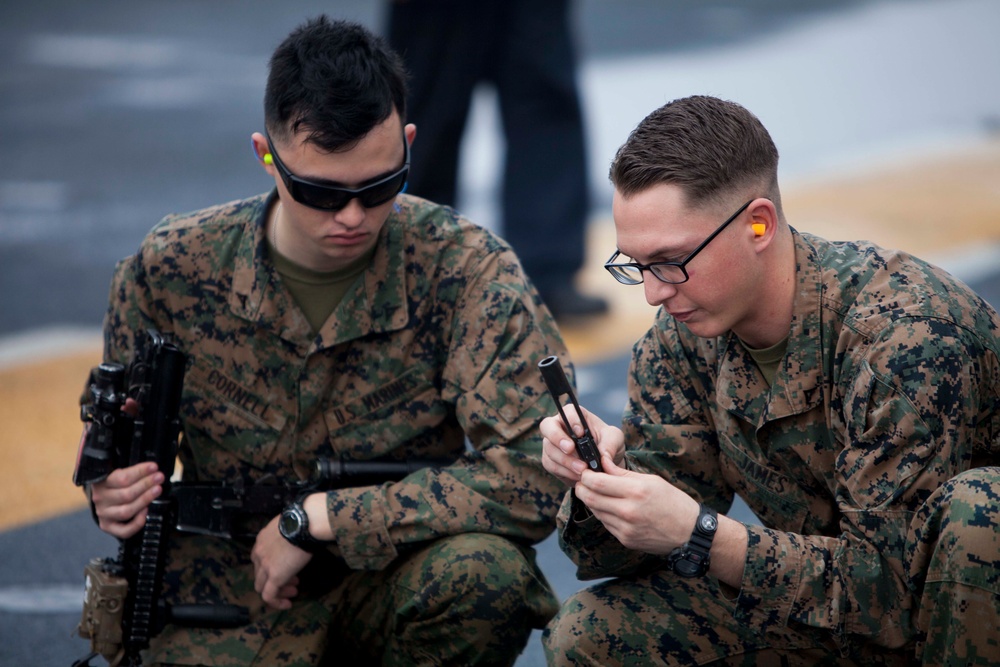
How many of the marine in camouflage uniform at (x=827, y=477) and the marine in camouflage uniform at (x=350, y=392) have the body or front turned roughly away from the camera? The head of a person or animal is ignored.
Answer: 0

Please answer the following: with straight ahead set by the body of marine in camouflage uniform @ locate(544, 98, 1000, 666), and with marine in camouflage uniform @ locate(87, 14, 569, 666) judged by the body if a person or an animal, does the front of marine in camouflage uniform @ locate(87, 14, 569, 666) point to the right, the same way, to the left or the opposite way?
to the left

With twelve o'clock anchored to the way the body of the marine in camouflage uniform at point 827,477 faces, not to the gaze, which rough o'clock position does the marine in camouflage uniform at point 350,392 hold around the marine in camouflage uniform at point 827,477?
the marine in camouflage uniform at point 350,392 is roughly at 2 o'clock from the marine in camouflage uniform at point 827,477.

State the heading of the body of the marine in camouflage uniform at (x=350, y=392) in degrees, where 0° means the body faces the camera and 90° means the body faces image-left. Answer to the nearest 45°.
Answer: approximately 0°

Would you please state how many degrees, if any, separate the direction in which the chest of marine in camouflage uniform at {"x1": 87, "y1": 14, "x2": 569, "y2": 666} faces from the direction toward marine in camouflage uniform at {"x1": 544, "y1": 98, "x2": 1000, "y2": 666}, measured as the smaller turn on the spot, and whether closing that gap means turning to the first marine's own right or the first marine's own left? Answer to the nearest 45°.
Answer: approximately 45° to the first marine's own left

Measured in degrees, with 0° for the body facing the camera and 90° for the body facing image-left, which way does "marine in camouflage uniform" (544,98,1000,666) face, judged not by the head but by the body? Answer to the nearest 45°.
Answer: approximately 45°
